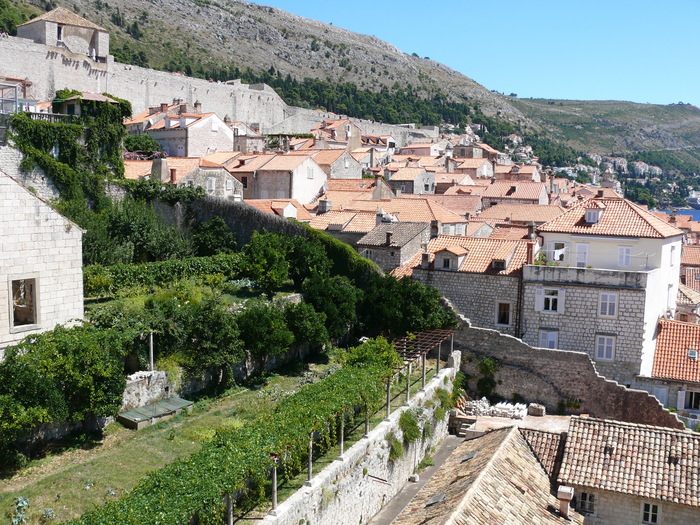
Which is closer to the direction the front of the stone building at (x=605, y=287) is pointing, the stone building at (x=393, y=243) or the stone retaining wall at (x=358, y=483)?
the stone retaining wall

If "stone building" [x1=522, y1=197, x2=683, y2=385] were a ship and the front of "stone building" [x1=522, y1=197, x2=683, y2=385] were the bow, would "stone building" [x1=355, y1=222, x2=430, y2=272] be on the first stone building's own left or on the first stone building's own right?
on the first stone building's own right

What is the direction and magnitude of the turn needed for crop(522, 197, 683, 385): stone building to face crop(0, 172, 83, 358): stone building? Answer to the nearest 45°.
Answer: approximately 45° to its right

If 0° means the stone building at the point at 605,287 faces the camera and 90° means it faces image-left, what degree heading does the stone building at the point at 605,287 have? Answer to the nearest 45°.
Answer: approximately 0°

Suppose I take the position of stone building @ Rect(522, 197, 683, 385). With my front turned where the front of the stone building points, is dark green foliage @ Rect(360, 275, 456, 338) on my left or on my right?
on my right

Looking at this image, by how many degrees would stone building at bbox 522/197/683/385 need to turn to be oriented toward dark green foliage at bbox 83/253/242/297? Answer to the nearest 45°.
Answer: approximately 45° to its right
